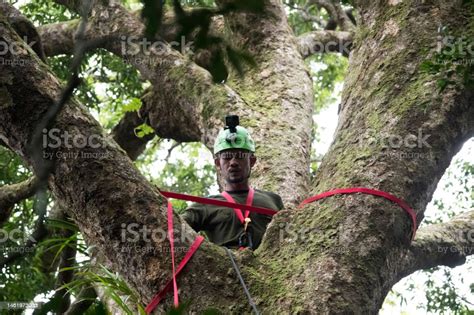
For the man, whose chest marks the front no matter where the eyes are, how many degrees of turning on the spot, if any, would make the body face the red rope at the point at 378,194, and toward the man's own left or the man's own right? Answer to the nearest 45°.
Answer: approximately 45° to the man's own left
